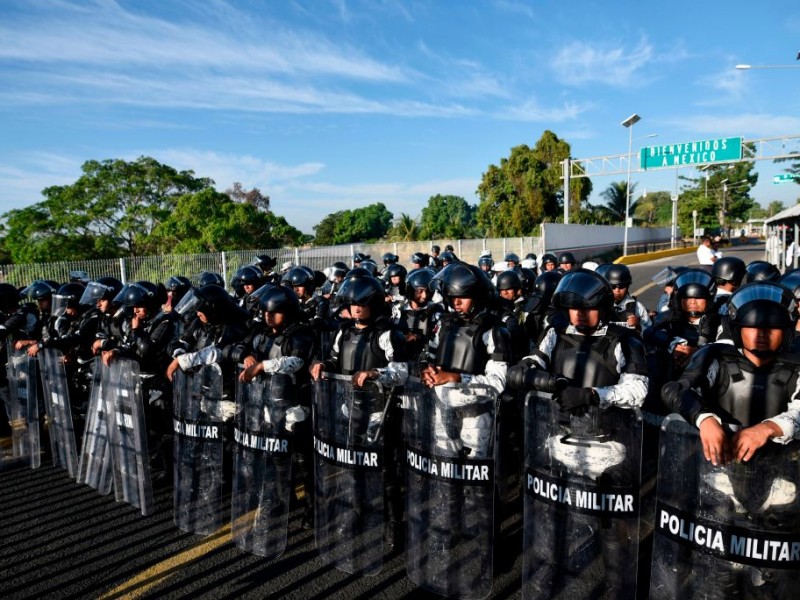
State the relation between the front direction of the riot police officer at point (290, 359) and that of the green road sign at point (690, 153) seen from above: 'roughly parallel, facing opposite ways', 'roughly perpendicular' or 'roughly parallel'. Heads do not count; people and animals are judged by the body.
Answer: roughly parallel

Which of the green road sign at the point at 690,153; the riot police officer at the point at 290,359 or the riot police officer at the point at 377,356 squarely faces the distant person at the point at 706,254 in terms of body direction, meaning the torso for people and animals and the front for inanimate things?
the green road sign

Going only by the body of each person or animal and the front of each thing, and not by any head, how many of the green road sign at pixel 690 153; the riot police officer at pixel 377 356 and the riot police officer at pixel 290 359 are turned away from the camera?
0

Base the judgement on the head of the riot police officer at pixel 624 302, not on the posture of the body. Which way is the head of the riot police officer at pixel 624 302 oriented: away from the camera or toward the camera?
toward the camera

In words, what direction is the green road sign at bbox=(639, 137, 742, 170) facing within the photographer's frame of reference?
facing the viewer

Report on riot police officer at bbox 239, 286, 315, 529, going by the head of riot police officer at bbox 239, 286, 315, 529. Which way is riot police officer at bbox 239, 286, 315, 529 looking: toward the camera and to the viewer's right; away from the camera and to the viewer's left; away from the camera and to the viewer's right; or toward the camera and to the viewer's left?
toward the camera and to the viewer's left

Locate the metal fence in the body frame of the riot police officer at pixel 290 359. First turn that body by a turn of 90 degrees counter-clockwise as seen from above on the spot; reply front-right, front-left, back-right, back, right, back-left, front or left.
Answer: back-left

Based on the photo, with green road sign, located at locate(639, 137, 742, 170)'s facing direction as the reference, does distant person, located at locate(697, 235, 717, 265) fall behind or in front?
in front

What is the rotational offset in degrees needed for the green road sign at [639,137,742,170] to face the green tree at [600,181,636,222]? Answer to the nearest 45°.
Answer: approximately 180°

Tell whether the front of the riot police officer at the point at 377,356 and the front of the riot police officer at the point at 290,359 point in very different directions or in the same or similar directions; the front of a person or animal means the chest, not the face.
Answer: same or similar directions

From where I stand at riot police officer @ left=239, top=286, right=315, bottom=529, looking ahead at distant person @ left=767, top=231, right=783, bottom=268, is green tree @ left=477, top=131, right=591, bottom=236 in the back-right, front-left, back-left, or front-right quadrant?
front-left

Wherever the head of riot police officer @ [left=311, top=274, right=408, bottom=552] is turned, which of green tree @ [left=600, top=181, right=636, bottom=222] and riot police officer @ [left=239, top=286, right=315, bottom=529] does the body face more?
the riot police officer

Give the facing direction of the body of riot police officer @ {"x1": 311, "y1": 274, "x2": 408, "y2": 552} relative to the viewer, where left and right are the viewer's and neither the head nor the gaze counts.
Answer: facing the viewer and to the left of the viewer

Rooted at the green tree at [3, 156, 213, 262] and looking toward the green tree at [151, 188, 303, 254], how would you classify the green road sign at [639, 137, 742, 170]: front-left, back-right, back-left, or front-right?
front-left

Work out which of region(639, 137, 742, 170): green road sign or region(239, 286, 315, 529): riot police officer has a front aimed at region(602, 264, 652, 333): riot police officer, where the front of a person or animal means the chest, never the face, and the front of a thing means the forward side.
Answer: the green road sign

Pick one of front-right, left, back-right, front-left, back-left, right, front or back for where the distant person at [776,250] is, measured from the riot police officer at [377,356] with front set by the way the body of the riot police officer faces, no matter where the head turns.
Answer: back
